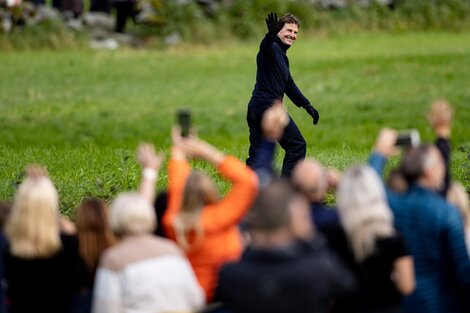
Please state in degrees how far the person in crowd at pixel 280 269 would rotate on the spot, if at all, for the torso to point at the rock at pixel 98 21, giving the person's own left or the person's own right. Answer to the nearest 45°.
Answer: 0° — they already face it

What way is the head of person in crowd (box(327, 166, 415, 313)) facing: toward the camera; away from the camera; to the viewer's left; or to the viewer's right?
away from the camera

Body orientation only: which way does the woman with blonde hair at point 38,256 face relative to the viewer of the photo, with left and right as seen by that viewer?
facing away from the viewer

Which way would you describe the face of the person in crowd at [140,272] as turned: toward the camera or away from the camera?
away from the camera

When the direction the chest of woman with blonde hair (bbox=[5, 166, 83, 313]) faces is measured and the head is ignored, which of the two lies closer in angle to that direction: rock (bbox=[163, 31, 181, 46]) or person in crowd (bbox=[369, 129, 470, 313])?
the rock

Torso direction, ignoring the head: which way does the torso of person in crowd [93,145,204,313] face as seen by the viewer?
away from the camera

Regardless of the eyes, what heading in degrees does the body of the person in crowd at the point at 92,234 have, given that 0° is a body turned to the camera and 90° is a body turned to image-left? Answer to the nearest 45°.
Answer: approximately 180°

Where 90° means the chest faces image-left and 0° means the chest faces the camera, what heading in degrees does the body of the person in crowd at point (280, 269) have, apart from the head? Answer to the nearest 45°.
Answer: approximately 180°

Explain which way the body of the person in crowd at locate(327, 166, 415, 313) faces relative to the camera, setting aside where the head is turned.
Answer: away from the camera

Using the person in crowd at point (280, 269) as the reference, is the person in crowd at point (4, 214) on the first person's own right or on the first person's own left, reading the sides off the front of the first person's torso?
on the first person's own left
